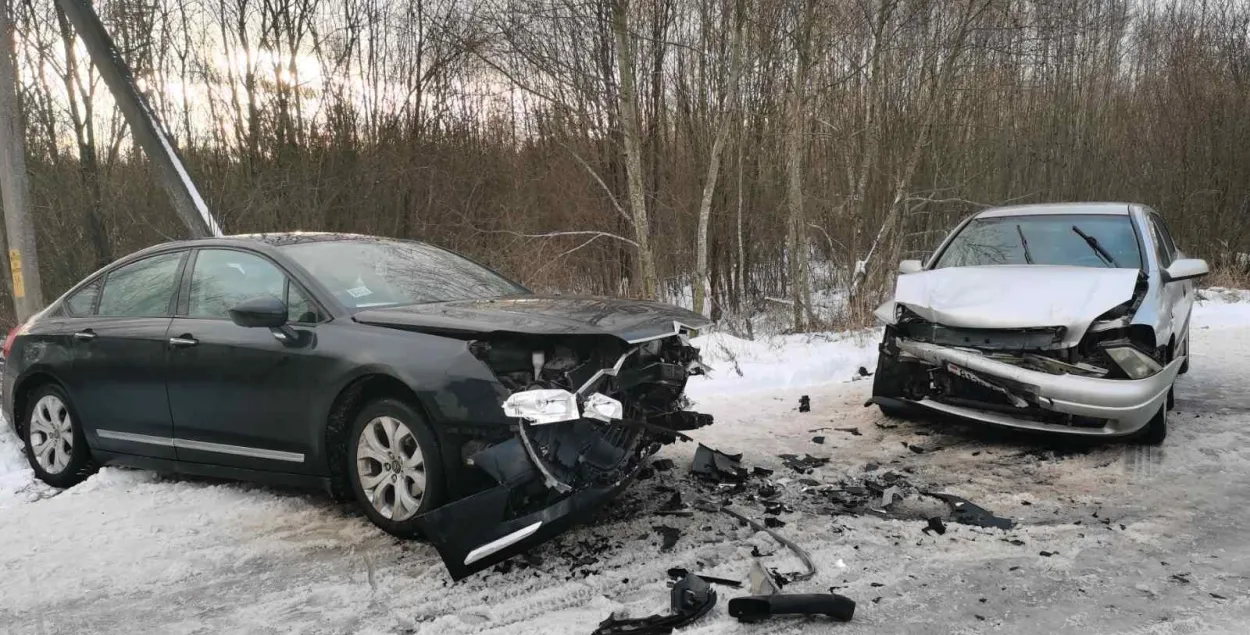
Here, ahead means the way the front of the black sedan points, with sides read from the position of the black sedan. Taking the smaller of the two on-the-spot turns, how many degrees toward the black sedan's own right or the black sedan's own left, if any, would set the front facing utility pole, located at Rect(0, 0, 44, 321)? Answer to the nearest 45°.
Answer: approximately 180°

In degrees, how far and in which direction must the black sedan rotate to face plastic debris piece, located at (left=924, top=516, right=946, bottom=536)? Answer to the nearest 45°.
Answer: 0° — it already faces it

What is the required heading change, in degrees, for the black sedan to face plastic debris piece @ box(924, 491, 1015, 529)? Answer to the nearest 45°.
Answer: approximately 45° to its left

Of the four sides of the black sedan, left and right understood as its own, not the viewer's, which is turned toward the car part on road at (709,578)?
front

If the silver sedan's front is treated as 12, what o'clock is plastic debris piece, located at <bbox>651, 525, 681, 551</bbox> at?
The plastic debris piece is roughly at 1 o'clock from the silver sedan.

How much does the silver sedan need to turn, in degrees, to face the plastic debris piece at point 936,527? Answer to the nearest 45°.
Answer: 0° — it already faces it

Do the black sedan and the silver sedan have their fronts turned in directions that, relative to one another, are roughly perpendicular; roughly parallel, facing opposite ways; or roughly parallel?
roughly perpendicular

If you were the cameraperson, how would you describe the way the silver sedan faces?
facing the viewer

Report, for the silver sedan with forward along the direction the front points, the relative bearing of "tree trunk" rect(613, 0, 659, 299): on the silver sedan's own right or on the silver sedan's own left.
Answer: on the silver sedan's own right

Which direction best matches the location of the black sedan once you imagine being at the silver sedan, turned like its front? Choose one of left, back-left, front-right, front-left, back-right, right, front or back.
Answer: front-right

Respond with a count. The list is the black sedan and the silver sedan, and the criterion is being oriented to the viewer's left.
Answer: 0

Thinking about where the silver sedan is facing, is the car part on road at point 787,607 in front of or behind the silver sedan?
in front

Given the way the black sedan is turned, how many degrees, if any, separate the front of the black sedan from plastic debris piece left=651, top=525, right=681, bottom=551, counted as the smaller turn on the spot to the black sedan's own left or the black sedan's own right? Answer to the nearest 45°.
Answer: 0° — it already faces it

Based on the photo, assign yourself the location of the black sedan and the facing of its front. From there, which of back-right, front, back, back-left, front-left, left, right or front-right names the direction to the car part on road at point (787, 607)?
front

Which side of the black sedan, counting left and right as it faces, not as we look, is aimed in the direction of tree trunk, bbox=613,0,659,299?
left

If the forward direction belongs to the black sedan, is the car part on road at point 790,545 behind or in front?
in front

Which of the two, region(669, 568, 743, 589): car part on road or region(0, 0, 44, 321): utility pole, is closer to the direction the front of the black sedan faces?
the car part on road

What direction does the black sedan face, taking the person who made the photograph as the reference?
facing the viewer and to the right of the viewer
